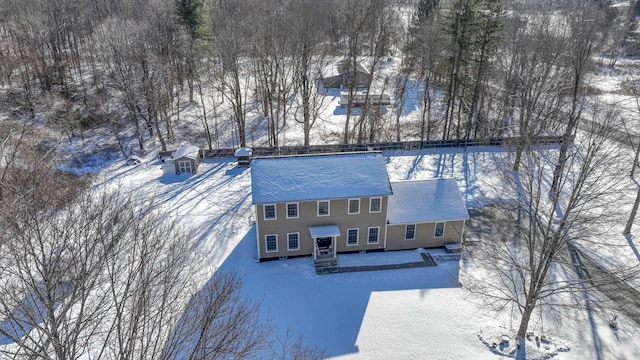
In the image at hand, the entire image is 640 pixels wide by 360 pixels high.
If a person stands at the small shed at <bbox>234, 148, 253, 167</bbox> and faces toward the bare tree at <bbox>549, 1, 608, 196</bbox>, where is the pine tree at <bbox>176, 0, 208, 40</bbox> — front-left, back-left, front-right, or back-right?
back-left

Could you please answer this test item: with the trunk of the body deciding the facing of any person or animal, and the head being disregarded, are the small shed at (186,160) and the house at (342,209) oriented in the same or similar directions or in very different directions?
same or similar directions

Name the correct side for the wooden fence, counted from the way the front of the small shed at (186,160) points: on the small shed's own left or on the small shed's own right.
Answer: on the small shed's own left

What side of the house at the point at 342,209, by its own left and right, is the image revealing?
front

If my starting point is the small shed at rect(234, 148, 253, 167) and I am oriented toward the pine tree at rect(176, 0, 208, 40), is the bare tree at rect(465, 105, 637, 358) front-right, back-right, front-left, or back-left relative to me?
back-right

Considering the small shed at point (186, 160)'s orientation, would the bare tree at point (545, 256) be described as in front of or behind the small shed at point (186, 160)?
in front

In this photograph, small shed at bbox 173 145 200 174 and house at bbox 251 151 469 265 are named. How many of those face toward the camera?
2

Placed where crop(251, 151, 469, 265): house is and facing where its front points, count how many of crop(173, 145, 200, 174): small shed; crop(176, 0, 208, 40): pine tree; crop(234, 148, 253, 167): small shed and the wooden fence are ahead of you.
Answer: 0

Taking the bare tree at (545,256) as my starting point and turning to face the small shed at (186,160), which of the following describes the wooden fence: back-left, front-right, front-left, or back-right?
front-right

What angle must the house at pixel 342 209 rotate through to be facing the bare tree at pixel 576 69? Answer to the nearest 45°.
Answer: approximately 135° to its left

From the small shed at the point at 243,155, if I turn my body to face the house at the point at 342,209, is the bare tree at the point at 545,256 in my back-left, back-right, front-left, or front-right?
front-left

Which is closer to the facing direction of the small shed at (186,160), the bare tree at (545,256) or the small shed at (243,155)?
the bare tree

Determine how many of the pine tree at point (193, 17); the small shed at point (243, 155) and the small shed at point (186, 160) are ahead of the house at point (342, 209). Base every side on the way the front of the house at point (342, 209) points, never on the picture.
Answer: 0

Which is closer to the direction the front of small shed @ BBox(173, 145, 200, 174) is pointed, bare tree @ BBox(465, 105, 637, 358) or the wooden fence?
the bare tree

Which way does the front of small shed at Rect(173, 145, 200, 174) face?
toward the camera

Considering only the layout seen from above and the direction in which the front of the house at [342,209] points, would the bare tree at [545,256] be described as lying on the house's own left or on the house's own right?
on the house's own left

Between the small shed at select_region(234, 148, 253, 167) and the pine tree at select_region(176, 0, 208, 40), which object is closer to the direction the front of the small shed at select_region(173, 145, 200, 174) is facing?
the small shed

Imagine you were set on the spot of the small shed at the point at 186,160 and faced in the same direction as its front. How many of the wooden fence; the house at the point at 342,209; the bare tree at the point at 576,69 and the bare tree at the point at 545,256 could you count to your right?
0

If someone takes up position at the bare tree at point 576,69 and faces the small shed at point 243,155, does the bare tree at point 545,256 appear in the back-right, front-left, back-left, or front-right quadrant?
front-left

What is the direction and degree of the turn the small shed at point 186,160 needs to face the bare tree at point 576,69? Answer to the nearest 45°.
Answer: approximately 90° to its left

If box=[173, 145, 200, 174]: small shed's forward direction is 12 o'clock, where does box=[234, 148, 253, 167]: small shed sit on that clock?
box=[234, 148, 253, 167]: small shed is roughly at 9 o'clock from box=[173, 145, 200, 174]: small shed.
